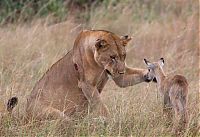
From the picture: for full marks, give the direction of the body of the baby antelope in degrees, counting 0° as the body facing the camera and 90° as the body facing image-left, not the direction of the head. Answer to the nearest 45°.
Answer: approximately 135°

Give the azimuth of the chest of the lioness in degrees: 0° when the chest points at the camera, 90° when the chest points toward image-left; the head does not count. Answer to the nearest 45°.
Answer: approximately 315°
